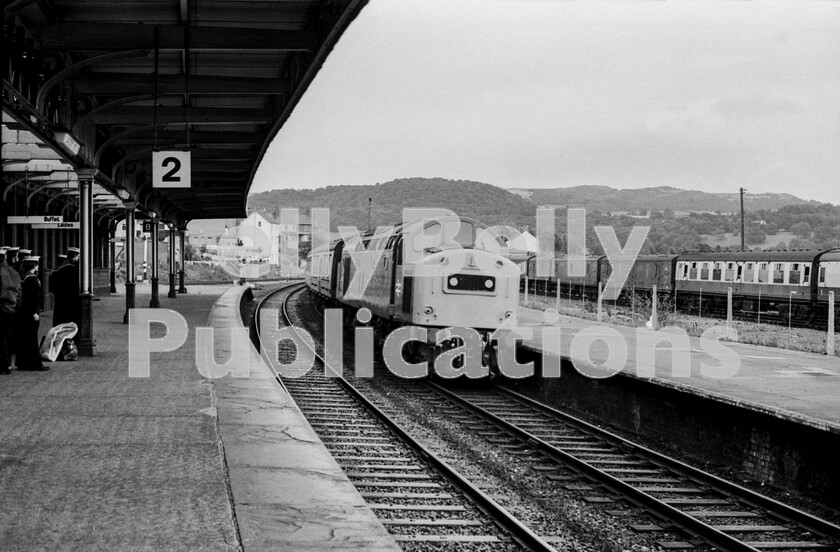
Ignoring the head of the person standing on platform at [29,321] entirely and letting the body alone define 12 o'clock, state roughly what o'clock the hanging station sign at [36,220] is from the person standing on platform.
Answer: The hanging station sign is roughly at 9 o'clock from the person standing on platform.

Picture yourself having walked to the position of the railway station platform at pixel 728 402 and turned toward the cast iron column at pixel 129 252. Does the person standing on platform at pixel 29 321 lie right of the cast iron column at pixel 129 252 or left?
left

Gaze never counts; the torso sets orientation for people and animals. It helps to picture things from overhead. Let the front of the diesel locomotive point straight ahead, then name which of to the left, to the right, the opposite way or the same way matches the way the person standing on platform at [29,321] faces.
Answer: to the left

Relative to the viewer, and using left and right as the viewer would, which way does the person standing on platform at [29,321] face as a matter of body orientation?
facing to the right of the viewer

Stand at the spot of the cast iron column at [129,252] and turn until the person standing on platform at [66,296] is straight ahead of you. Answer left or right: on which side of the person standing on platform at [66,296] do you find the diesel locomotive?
left

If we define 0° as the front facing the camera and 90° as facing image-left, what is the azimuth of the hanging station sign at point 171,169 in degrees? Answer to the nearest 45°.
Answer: approximately 0°

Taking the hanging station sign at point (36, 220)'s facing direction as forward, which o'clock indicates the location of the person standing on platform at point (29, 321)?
The person standing on platform is roughly at 12 o'clock from the hanging station sign.

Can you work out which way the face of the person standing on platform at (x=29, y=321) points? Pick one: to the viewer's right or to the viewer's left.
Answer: to the viewer's right
